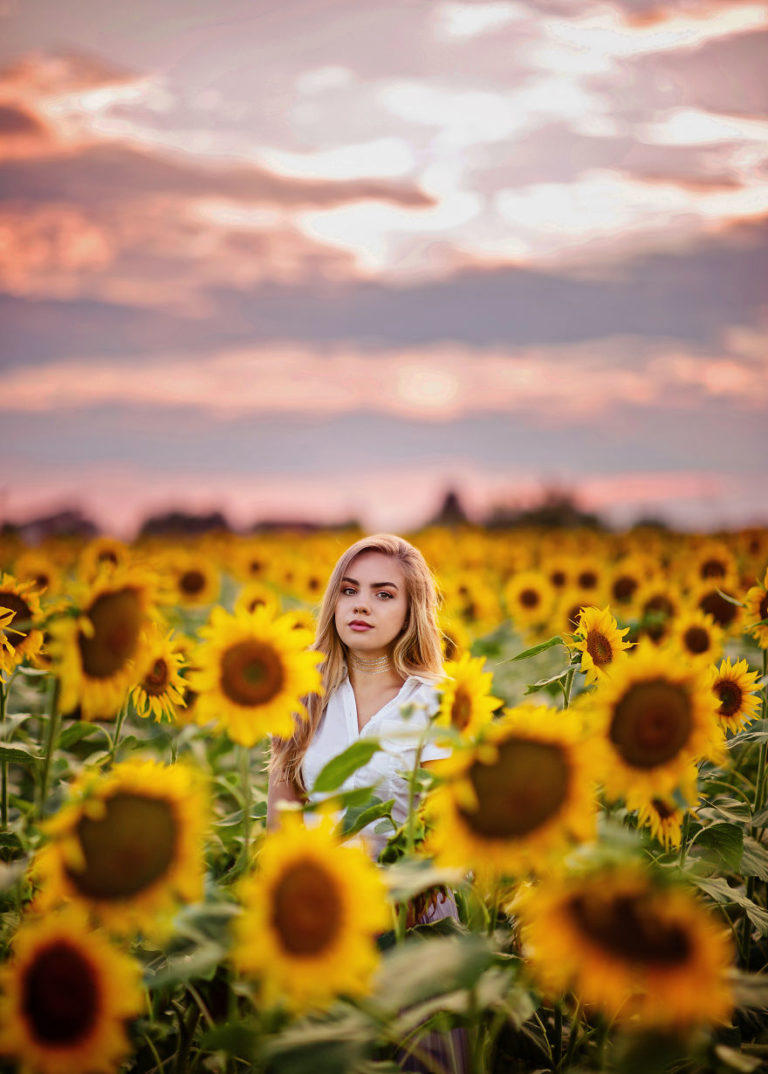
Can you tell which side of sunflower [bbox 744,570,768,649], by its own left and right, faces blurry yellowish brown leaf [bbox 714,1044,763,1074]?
front

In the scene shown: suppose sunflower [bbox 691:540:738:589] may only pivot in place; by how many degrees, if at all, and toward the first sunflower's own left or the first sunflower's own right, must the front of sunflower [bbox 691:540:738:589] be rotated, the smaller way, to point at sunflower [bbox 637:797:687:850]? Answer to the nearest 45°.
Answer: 0° — it already faces it

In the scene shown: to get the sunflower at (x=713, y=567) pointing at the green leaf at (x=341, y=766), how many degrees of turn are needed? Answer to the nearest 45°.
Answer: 0° — it already faces it

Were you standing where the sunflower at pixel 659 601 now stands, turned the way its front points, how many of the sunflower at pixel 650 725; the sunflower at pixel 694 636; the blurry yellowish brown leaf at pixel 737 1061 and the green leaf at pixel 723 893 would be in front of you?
4

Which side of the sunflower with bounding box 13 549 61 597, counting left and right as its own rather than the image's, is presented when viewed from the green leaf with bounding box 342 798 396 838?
front

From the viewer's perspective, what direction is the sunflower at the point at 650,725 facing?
toward the camera

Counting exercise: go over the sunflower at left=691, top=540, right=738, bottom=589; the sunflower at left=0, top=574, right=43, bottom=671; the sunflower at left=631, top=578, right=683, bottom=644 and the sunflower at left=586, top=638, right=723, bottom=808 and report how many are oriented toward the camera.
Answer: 4

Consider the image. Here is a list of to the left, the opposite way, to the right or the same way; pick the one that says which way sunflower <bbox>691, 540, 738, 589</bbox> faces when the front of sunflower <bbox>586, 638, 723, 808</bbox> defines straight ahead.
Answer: the same way

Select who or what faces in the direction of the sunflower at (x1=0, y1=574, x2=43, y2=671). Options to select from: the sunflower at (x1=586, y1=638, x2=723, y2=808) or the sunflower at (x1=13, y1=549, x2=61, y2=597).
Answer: the sunflower at (x1=13, y1=549, x2=61, y2=597)

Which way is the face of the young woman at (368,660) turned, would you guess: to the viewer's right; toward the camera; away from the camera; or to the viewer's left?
toward the camera

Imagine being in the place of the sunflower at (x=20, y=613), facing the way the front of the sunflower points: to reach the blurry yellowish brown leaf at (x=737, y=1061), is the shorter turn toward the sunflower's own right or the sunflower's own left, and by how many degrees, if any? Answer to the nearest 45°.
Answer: approximately 45° to the sunflower's own left

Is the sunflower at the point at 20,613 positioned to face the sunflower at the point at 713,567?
no

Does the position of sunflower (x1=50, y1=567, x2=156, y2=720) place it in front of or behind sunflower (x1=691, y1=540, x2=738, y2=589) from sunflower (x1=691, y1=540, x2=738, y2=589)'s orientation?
in front

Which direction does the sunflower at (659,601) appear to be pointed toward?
toward the camera

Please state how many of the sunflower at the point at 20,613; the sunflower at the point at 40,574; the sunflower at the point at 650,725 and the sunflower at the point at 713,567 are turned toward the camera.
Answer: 4
